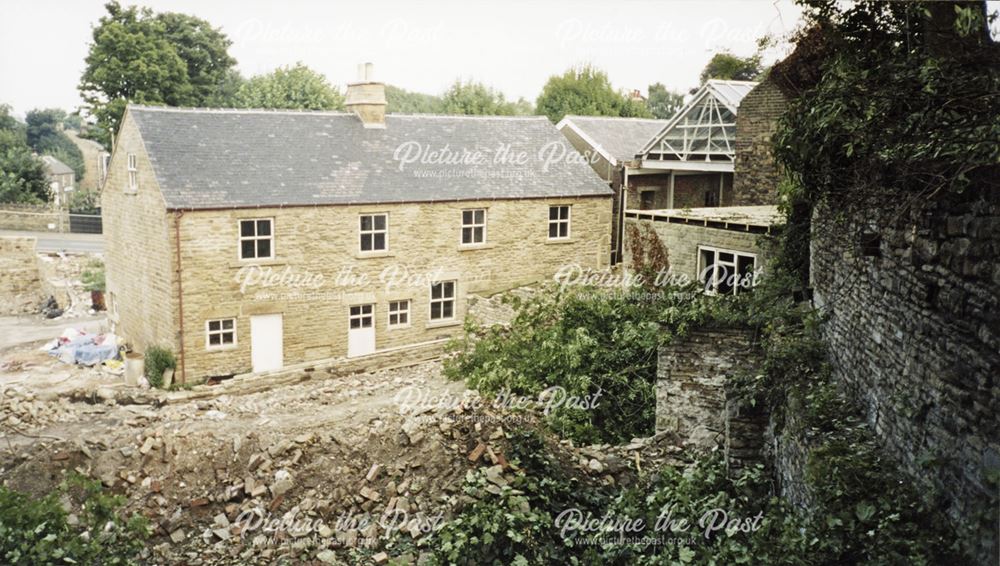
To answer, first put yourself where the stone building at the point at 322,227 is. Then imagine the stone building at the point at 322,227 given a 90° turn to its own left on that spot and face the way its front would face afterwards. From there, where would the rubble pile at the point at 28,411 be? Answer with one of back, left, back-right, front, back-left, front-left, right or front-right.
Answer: back

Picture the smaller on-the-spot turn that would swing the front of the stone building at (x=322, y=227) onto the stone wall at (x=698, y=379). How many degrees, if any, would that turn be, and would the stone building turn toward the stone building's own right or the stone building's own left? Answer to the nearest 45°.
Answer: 0° — it already faces it

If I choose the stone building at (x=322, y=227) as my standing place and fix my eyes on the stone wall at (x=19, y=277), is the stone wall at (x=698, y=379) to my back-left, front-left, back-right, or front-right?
back-left

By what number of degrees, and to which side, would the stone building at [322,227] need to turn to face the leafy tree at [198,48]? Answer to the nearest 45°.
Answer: approximately 135° to its left

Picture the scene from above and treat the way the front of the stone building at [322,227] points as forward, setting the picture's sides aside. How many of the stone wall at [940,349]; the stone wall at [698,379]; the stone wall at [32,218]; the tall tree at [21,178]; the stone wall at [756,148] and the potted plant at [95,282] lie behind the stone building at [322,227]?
3

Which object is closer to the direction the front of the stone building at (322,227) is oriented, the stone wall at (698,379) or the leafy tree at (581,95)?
the stone wall

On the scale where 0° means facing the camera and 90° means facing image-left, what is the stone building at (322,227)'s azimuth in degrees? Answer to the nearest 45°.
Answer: approximately 315°

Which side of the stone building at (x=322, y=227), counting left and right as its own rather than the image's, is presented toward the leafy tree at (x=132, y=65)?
back

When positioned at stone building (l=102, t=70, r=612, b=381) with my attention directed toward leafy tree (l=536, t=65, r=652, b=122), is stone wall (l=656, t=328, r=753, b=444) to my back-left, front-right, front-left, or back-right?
back-right

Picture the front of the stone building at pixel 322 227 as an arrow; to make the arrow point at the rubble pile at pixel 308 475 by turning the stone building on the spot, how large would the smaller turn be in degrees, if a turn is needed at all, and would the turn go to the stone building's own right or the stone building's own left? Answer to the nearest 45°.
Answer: approximately 45° to the stone building's own right
